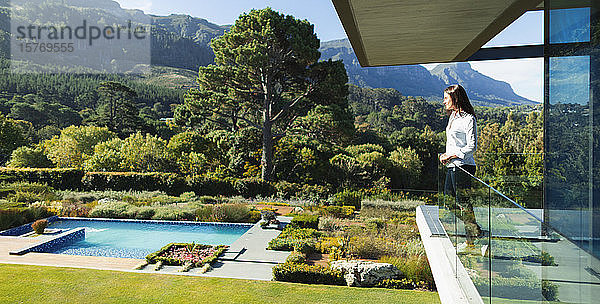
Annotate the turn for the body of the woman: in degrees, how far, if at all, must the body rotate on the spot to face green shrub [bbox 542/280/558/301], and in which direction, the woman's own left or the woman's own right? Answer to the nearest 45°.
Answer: approximately 90° to the woman's own left

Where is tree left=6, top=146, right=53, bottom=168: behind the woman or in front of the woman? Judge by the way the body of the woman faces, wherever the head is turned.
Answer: in front

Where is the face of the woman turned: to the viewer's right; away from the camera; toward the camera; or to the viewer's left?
to the viewer's left

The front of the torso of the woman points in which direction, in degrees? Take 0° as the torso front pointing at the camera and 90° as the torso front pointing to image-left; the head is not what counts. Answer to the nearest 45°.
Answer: approximately 90°

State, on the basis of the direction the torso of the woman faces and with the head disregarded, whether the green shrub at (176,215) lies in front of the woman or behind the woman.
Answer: in front

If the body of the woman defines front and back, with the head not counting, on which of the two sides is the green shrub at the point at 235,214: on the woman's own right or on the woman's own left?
on the woman's own right

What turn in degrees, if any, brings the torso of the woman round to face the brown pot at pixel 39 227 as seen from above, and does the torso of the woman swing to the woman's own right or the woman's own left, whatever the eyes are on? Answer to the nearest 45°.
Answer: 0° — they already face it

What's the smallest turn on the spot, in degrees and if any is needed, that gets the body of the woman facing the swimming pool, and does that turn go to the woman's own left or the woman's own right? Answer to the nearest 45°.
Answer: approximately 45° to the woman's own right

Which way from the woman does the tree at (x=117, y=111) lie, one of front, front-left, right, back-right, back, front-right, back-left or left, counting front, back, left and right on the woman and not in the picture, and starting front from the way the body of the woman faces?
front-right

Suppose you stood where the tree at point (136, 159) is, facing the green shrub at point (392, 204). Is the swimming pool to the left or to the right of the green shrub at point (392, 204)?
right

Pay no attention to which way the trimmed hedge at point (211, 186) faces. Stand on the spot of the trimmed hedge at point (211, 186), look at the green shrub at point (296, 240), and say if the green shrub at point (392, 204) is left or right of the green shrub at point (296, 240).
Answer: left

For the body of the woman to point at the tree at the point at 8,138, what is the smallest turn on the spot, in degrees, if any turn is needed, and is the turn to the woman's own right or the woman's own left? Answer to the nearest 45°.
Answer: approximately 45° to the woman's own right
